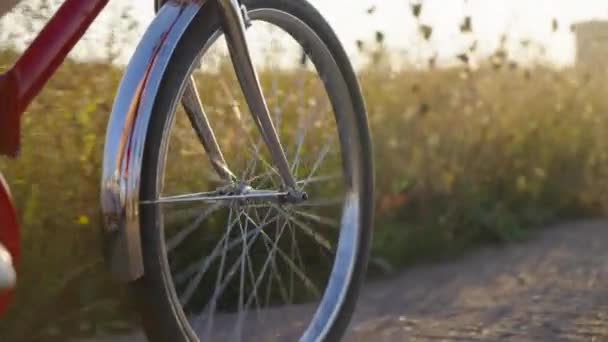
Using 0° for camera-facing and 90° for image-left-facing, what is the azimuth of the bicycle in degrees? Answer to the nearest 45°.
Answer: approximately 225°
